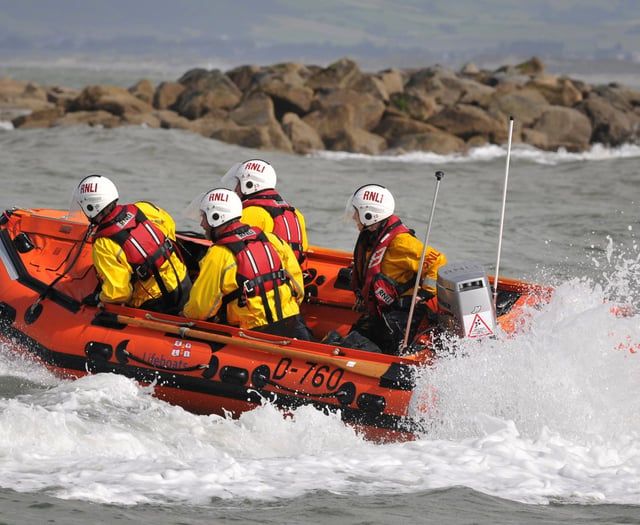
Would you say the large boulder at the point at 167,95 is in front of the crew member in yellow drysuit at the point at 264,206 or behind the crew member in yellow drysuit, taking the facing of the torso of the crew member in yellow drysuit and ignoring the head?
in front

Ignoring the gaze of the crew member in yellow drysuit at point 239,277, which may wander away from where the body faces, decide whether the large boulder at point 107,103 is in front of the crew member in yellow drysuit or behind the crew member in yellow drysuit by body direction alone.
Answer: in front
